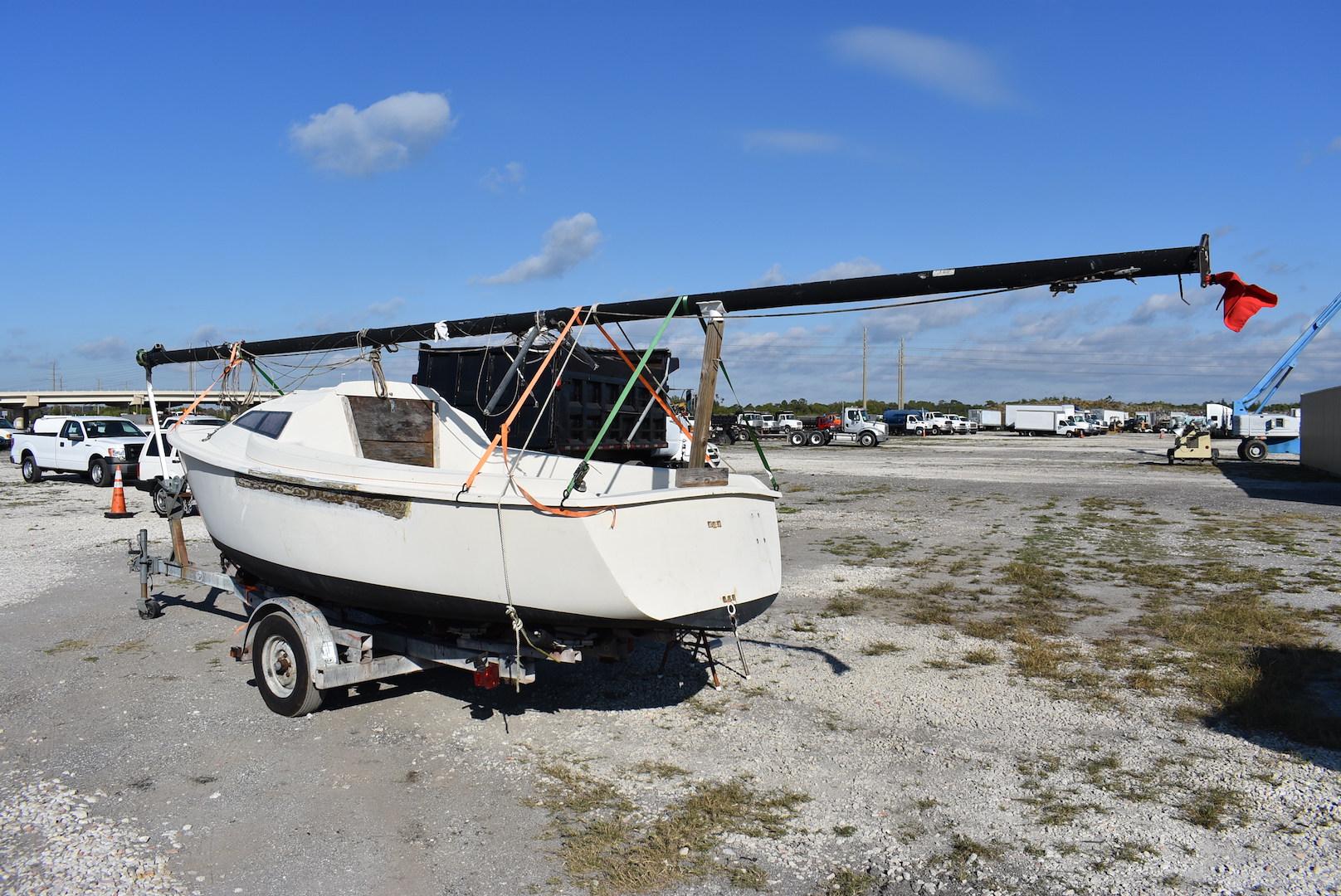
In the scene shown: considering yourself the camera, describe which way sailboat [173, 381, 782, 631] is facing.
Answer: facing away from the viewer and to the left of the viewer

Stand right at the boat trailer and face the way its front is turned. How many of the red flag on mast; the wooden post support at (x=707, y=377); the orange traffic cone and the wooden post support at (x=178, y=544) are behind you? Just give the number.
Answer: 2

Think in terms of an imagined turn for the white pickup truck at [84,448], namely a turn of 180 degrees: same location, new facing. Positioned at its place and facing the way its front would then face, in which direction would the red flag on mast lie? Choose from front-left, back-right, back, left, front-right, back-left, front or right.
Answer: back-left

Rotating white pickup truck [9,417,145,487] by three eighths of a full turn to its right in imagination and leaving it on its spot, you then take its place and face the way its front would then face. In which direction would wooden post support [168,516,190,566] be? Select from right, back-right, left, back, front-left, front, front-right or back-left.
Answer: left

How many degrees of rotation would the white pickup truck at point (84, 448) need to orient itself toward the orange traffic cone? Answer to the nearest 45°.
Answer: approximately 45° to its right

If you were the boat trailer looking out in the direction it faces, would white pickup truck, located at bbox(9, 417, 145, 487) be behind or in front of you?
in front

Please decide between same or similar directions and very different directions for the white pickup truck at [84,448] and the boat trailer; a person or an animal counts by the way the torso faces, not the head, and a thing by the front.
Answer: very different directions

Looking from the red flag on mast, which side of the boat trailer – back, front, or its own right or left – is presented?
back

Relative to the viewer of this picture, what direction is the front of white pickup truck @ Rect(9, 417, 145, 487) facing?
facing the viewer and to the right of the viewer

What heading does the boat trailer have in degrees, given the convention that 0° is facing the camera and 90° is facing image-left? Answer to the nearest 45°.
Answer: approximately 135°

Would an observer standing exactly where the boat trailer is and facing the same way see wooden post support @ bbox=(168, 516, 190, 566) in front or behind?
in front

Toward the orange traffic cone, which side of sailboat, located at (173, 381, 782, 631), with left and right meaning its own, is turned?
front

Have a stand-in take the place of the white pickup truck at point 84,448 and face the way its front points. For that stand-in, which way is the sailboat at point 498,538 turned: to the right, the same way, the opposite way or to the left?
the opposite way
